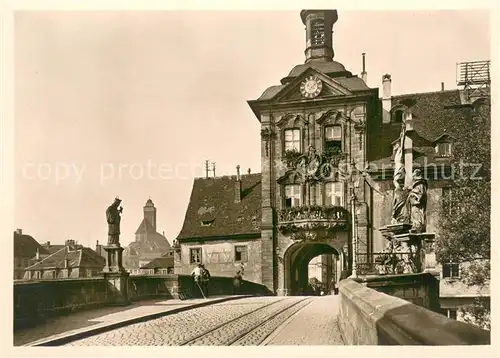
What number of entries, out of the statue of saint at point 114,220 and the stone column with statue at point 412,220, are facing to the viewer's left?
1

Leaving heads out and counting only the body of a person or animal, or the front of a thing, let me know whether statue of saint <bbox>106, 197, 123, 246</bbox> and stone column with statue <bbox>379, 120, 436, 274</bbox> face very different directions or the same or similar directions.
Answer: very different directions

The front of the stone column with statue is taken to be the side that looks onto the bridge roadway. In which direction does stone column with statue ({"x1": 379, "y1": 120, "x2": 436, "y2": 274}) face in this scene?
to the viewer's left

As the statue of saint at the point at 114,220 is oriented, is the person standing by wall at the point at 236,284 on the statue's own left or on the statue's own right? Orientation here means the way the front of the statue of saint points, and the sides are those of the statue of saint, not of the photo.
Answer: on the statue's own left

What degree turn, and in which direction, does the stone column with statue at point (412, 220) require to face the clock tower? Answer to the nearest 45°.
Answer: approximately 90° to its right

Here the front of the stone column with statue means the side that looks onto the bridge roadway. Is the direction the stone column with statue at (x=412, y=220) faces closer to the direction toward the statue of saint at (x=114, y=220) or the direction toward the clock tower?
the statue of saint

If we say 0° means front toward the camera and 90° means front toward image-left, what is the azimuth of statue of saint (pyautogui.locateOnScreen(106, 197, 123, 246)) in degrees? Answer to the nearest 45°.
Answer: approximately 270°
